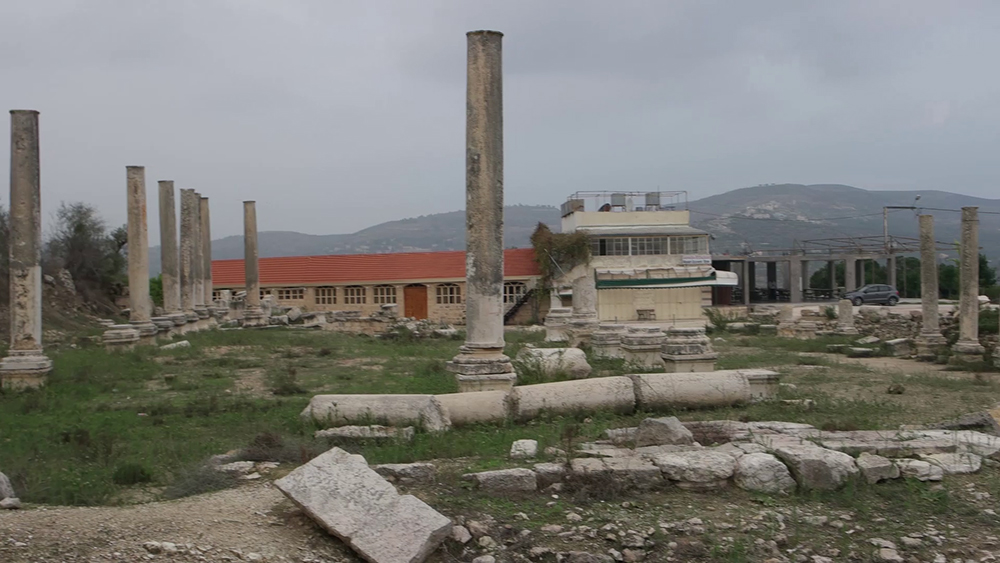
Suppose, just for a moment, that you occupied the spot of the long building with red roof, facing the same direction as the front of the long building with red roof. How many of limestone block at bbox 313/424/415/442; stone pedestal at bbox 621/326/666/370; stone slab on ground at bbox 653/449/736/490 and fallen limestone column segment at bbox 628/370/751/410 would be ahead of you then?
4

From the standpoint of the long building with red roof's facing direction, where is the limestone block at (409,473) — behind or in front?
in front

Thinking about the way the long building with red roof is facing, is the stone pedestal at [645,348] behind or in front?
in front

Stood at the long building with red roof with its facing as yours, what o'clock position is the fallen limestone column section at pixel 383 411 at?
The fallen limestone column section is roughly at 12 o'clock from the long building with red roof.

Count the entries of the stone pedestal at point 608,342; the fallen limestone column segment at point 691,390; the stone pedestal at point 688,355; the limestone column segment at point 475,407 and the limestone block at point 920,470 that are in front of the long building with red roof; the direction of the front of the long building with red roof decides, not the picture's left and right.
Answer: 5

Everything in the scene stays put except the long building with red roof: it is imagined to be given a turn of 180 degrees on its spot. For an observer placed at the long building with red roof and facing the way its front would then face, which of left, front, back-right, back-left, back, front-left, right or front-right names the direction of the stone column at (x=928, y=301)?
back-right

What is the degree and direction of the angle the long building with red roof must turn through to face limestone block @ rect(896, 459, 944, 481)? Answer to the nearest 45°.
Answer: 0° — it already faces it

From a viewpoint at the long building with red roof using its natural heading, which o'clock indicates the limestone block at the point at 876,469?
The limestone block is roughly at 12 o'clock from the long building with red roof.

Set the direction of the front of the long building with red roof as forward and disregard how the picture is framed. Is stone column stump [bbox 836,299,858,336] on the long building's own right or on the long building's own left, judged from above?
on the long building's own left

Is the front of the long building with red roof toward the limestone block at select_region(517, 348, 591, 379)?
yes

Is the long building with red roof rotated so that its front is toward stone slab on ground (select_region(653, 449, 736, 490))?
yes

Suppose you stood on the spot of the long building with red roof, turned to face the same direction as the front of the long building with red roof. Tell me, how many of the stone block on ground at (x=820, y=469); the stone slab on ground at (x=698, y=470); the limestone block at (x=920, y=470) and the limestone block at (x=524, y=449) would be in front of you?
4

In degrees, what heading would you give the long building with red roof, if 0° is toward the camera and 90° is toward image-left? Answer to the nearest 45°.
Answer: approximately 0°
